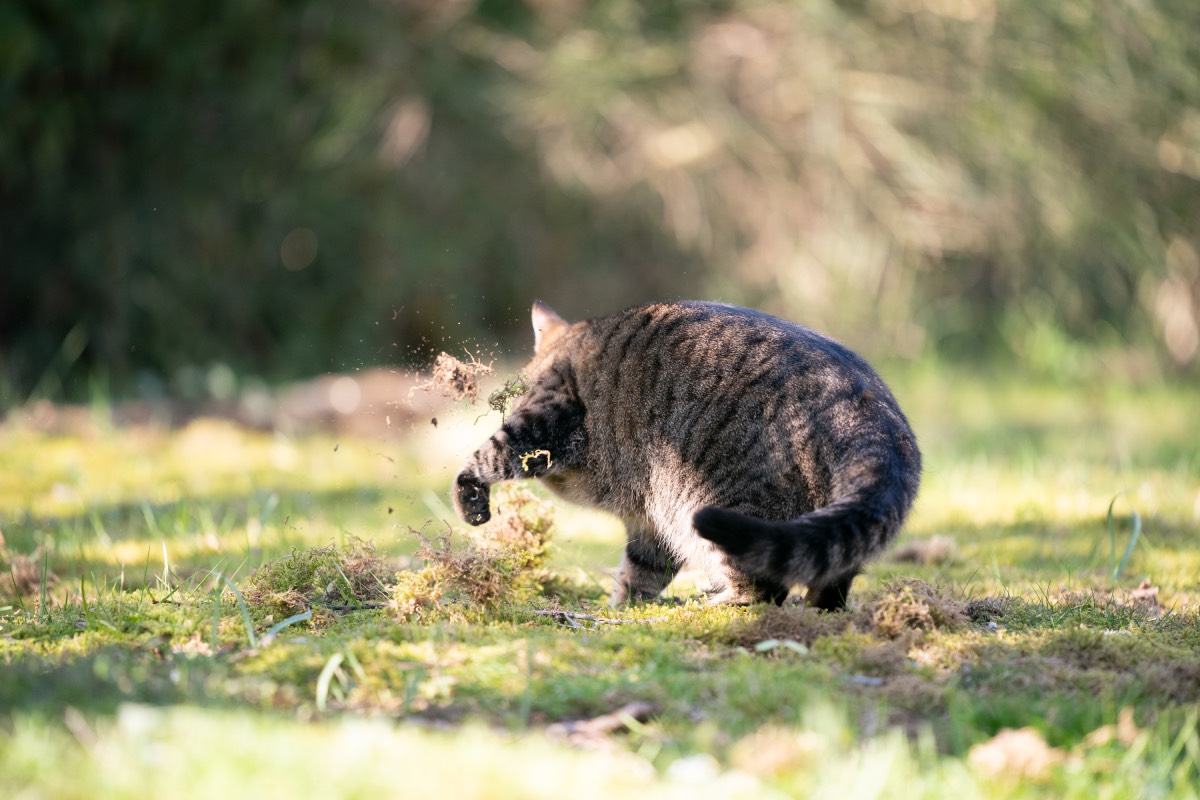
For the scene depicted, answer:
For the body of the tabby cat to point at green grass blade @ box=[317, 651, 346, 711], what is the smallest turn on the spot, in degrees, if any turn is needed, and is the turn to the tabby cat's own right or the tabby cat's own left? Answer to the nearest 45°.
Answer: approximately 90° to the tabby cat's own left

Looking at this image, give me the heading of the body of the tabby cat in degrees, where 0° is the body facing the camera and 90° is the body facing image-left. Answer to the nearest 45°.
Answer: approximately 135°

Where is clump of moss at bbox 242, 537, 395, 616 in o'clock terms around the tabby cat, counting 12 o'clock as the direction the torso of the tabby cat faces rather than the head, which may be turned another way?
The clump of moss is roughly at 10 o'clock from the tabby cat.

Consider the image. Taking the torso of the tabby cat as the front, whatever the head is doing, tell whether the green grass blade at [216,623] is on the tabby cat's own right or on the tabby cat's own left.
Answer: on the tabby cat's own left

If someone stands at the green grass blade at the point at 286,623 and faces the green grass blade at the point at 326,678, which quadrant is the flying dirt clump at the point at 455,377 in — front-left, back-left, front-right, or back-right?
back-left
